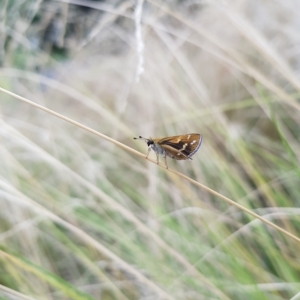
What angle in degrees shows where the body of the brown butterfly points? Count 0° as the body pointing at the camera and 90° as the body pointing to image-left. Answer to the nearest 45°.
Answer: approximately 90°
